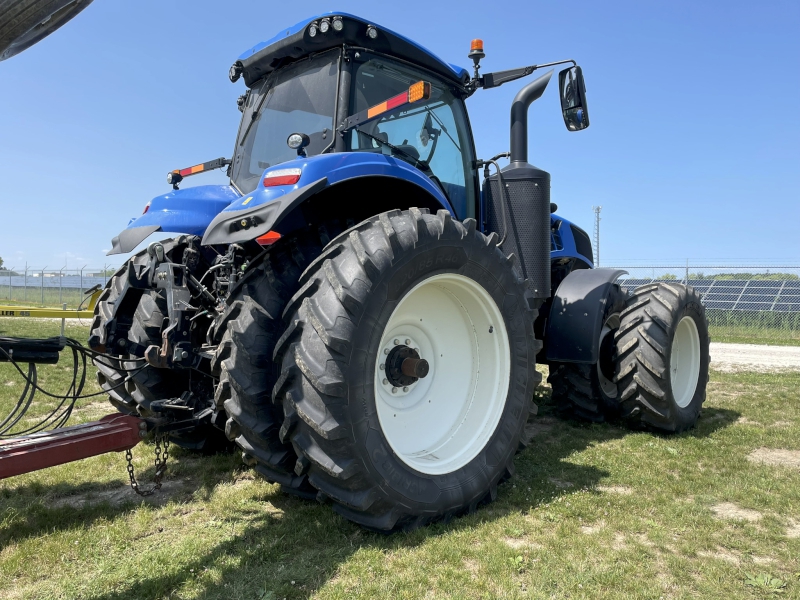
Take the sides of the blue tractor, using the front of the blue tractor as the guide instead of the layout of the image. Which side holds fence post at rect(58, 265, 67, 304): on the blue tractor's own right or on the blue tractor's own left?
on the blue tractor's own left

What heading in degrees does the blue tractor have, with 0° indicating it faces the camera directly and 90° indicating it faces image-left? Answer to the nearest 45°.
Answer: approximately 225°

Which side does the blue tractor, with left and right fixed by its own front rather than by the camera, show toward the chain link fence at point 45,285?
left
